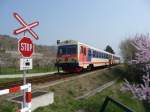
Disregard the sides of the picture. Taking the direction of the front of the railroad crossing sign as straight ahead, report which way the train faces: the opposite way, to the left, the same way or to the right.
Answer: to the right

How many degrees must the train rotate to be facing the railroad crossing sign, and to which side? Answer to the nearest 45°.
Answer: approximately 45° to its left

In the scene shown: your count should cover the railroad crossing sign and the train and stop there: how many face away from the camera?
0

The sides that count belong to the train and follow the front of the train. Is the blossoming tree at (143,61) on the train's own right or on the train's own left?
on the train's own left

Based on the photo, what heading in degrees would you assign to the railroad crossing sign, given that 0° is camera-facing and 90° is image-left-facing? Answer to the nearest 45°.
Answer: approximately 315°

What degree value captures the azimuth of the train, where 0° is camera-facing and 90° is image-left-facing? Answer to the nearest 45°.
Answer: approximately 45°
